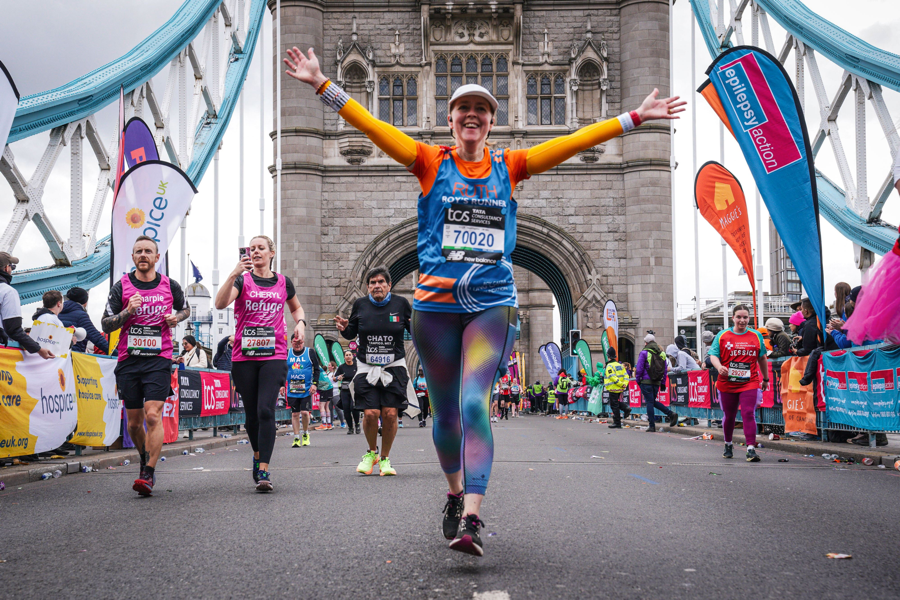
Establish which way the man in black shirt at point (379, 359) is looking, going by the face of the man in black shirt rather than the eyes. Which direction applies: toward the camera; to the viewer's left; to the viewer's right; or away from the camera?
toward the camera

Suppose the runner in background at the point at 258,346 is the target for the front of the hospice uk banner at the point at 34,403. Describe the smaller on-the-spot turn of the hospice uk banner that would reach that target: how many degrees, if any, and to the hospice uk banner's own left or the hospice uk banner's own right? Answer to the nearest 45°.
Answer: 0° — it already faces them

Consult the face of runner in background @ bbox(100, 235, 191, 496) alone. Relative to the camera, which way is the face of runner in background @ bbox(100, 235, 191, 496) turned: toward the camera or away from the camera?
toward the camera

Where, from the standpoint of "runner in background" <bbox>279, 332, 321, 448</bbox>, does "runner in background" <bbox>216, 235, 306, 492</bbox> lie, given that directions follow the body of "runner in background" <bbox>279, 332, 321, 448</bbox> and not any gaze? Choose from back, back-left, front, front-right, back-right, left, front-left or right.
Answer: front

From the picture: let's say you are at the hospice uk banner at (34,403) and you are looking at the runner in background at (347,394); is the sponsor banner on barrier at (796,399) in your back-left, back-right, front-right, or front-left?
front-right

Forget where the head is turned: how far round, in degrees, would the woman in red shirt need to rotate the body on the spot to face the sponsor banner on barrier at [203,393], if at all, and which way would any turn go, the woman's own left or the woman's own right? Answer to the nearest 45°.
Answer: approximately 90° to the woman's own right

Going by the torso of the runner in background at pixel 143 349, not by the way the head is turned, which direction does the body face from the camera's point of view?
toward the camera

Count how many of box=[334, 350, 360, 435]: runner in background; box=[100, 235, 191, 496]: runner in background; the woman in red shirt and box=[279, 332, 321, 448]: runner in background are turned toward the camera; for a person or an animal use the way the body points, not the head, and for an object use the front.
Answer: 4

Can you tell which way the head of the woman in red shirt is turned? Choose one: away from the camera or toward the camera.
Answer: toward the camera

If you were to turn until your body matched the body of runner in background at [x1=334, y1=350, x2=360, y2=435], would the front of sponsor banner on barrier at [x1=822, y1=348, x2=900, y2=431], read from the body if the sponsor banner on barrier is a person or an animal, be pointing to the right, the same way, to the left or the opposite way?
to the right

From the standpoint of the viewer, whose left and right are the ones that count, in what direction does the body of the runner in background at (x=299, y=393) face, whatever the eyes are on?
facing the viewer

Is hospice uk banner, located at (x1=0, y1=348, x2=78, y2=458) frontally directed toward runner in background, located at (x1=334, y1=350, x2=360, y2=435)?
no

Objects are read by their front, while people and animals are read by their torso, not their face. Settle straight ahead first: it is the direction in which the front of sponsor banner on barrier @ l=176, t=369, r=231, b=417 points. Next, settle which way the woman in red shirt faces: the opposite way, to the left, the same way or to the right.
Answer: to the right

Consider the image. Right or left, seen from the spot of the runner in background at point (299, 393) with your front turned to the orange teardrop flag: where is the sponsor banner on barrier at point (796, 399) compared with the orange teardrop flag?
right

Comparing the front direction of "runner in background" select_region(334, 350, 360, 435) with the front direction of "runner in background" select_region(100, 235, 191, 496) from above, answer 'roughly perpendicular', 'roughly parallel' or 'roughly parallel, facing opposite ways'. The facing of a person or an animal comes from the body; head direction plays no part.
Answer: roughly parallel

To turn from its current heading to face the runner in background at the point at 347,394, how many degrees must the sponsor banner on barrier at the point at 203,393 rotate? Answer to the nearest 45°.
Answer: approximately 90° to its left

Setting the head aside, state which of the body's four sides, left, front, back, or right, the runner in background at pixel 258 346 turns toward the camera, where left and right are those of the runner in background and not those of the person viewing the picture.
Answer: front

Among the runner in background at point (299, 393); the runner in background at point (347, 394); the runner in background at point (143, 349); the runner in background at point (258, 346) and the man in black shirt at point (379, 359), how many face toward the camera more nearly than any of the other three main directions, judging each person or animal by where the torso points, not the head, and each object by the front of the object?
5
